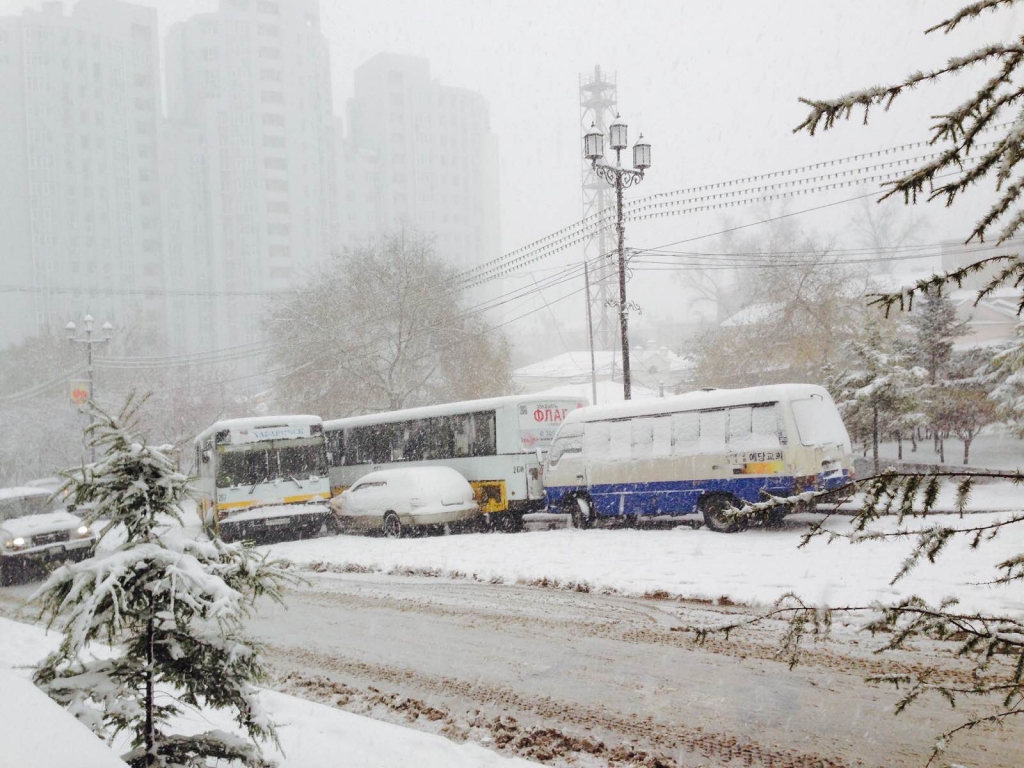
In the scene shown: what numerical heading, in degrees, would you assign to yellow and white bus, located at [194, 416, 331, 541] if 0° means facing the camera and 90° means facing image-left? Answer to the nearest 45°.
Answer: approximately 0°

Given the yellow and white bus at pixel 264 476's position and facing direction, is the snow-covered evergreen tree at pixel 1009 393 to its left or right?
on its left

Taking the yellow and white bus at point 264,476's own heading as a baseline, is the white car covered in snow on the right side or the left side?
on its left

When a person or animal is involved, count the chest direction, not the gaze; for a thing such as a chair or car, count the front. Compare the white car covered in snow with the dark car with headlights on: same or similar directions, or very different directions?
very different directions

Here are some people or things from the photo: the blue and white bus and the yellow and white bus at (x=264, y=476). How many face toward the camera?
1

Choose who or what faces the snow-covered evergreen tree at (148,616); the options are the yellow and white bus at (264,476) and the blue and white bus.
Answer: the yellow and white bus

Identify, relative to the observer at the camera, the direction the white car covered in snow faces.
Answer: facing away from the viewer and to the left of the viewer

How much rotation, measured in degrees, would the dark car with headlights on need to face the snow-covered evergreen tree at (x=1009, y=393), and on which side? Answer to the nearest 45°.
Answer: approximately 45° to its left
